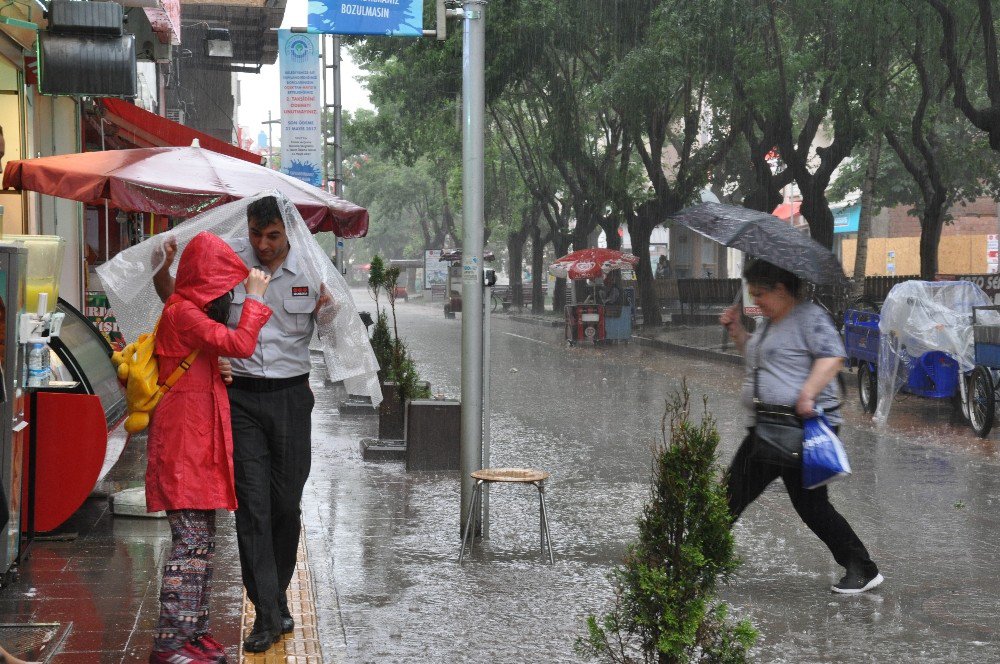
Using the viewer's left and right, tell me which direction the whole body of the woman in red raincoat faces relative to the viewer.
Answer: facing to the right of the viewer

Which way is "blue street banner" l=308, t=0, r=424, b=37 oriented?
toward the camera

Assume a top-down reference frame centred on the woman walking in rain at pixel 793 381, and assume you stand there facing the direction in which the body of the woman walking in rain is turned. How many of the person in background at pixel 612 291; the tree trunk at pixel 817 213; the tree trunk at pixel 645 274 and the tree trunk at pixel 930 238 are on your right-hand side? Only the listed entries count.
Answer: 4

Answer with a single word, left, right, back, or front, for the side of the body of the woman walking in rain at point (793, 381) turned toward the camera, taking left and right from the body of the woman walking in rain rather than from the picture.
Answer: left

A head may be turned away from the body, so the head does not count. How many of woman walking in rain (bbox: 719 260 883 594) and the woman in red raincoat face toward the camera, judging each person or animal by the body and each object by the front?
0

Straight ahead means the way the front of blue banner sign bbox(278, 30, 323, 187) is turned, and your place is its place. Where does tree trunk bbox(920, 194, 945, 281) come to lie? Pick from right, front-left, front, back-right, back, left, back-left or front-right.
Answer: left

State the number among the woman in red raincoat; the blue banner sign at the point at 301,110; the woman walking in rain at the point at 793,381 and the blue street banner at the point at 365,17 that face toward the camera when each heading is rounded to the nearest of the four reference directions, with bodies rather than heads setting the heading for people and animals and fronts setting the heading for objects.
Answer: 2

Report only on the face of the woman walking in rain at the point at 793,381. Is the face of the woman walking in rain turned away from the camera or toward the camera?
toward the camera

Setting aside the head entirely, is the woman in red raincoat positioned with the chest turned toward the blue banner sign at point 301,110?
no

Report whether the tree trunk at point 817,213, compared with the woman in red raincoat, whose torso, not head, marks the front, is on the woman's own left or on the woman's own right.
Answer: on the woman's own left

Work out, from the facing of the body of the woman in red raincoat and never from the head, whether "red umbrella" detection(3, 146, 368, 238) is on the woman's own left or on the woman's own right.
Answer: on the woman's own left

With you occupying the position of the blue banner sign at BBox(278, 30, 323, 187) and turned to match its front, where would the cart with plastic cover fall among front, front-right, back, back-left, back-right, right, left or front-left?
front-left

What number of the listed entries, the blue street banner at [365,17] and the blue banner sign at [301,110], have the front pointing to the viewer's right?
0

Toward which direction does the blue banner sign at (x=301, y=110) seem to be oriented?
toward the camera

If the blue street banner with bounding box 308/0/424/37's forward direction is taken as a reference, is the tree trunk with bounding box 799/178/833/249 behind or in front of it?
behind
